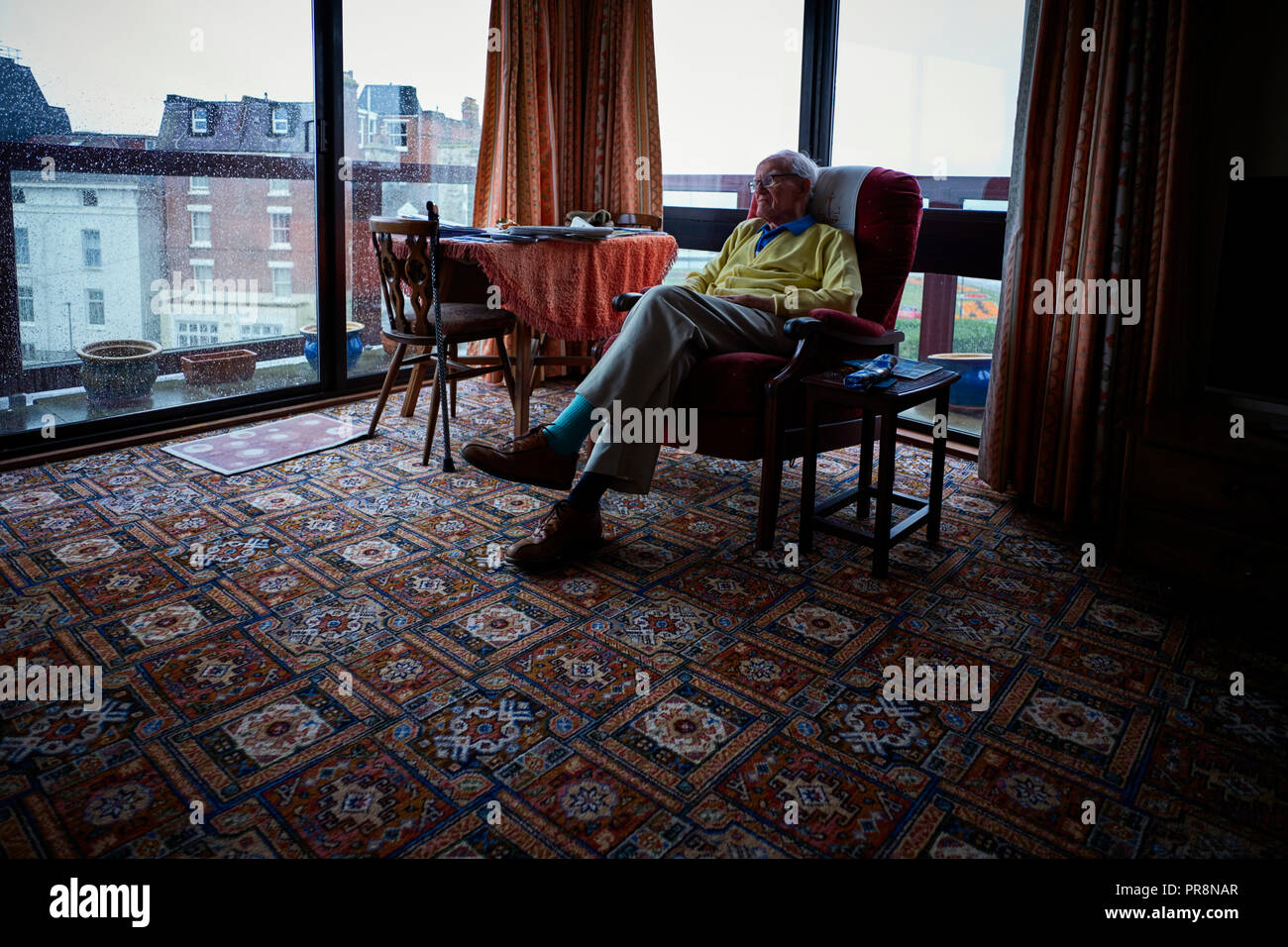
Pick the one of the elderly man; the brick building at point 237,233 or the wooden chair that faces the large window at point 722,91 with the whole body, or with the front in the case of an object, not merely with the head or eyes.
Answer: the wooden chair

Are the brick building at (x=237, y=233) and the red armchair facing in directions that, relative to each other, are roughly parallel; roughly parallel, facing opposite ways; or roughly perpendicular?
roughly perpendicular

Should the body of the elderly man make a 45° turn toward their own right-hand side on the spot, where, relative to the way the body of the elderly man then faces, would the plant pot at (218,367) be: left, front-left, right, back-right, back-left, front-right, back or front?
front-right

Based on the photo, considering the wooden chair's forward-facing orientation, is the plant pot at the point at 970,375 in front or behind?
in front

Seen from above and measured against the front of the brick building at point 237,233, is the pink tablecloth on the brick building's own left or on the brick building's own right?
on the brick building's own left

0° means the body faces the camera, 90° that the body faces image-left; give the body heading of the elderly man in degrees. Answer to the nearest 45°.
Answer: approximately 45°

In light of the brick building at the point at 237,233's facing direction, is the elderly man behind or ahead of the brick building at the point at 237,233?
ahead

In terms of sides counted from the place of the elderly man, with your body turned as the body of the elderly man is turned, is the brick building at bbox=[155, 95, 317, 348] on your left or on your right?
on your right

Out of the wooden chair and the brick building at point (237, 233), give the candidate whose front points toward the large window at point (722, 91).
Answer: the wooden chair

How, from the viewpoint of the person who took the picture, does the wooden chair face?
facing away from the viewer and to the right of the viewer

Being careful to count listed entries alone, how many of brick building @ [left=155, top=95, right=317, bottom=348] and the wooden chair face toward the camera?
1

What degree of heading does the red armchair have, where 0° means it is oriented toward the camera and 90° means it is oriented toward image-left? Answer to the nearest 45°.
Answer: approximately 45°
